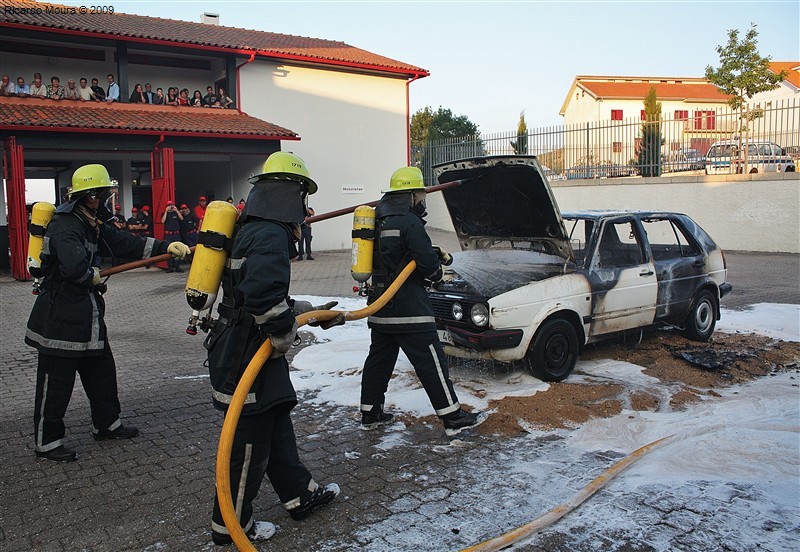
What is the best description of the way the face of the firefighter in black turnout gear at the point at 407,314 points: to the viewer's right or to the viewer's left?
to the viewer's right

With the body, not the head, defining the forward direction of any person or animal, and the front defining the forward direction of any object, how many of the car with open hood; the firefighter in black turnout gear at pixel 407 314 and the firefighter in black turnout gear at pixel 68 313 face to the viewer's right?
2

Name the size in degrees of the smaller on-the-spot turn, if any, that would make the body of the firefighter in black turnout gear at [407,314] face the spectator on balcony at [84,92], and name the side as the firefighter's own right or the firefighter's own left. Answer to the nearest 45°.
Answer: approximately 135° to the firefighter's own left

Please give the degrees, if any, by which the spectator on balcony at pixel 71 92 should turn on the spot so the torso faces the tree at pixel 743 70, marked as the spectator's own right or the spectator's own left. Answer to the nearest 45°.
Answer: approximately 45° to the spectator's own left

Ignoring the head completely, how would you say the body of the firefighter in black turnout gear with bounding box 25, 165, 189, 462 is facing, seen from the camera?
to the viewer's right

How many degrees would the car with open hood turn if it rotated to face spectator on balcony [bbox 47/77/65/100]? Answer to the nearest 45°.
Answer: approximately 90° to its right

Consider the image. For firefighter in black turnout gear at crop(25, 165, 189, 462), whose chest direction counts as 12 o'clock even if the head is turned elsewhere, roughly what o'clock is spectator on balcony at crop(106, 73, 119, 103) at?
The spectator on balcony is roughly at 9 o'clock from the firefighter in black turnout gear.

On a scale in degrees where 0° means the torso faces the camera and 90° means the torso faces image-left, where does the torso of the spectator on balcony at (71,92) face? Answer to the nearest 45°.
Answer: approximately 315°

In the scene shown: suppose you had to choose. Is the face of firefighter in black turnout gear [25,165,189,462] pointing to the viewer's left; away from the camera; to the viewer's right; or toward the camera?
to the viewer's right

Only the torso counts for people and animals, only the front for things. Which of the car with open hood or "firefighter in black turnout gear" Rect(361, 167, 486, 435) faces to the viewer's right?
the firefighter in black turnout gear

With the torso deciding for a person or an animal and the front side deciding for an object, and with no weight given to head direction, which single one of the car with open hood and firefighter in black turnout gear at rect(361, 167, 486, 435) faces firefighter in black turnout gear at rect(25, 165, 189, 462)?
the car with open hood
